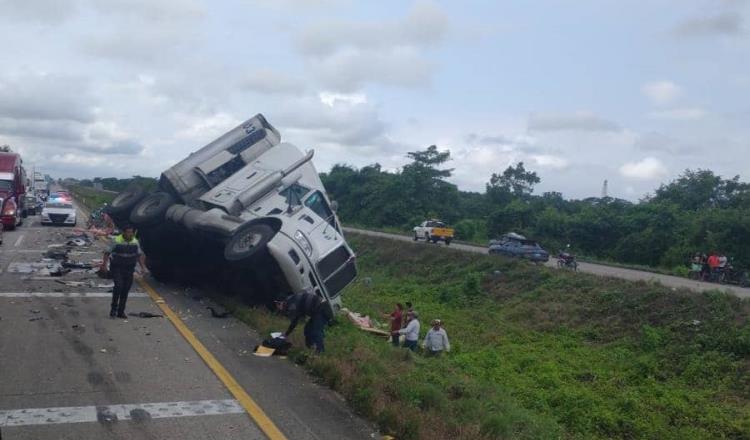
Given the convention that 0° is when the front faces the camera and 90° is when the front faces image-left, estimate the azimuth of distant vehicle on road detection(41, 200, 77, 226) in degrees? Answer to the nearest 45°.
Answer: approximately 0°

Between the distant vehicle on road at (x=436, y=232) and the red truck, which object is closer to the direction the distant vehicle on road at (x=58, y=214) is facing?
the red truck

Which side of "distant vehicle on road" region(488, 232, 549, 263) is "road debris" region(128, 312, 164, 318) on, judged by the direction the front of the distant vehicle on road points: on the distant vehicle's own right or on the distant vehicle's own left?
on the distant vehicle's own right

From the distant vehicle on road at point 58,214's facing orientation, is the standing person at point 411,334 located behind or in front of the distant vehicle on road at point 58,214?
in front
